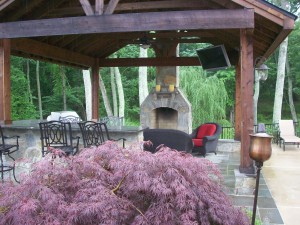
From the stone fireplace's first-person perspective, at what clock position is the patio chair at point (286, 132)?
The patio chair is roughly at 9 o'clock from the stone fireplace.

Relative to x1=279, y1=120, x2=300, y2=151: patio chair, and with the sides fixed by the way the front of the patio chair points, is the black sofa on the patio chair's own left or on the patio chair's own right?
on the patio chair's own right

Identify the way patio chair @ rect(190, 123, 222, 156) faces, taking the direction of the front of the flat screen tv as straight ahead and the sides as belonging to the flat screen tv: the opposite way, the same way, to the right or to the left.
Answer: the same way

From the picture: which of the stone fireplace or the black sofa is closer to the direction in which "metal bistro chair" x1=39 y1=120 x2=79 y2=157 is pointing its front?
the stone fireplace

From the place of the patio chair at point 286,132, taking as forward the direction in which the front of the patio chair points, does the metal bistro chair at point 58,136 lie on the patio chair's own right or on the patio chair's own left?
on the patio chair's own right

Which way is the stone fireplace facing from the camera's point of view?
toward the camera

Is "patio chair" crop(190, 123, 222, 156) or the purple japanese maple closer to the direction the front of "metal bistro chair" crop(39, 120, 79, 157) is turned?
the patio chair

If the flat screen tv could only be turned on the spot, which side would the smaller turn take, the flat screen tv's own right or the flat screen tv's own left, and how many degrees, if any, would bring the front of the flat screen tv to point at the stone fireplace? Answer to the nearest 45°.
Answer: approximately 90° to the flat screen tv's own right

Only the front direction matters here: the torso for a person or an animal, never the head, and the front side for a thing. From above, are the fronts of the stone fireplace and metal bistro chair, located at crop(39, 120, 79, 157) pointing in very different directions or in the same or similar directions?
very different directions

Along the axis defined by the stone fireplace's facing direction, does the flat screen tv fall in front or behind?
in front

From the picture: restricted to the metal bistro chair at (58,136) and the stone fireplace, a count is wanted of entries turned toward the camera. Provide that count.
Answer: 1

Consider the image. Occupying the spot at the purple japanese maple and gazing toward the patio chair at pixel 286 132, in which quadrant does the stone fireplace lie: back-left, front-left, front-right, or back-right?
front-left

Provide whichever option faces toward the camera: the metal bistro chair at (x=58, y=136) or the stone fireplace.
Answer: the stone fireplace

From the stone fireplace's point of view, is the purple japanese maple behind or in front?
in front

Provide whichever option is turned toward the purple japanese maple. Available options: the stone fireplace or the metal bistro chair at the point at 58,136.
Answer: the stone fireplace

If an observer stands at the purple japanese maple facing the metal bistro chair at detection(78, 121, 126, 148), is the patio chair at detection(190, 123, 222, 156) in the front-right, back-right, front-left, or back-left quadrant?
front-right

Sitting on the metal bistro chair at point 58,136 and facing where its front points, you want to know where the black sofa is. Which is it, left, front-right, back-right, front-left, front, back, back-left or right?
front-right

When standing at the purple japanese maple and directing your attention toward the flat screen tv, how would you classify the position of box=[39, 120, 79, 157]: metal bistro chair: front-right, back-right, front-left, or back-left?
front-left
